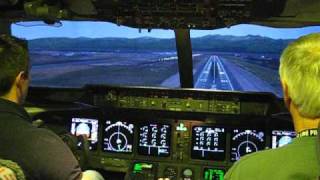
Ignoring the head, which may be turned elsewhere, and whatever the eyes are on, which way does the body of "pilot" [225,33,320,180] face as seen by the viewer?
away from the camera

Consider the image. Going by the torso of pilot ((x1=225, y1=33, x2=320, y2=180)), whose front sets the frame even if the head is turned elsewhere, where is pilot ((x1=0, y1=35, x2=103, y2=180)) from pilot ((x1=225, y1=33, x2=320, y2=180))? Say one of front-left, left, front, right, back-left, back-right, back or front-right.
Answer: left
